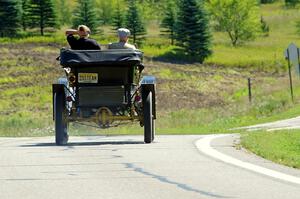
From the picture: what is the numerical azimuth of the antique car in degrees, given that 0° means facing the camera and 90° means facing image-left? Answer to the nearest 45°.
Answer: approximately 180°
